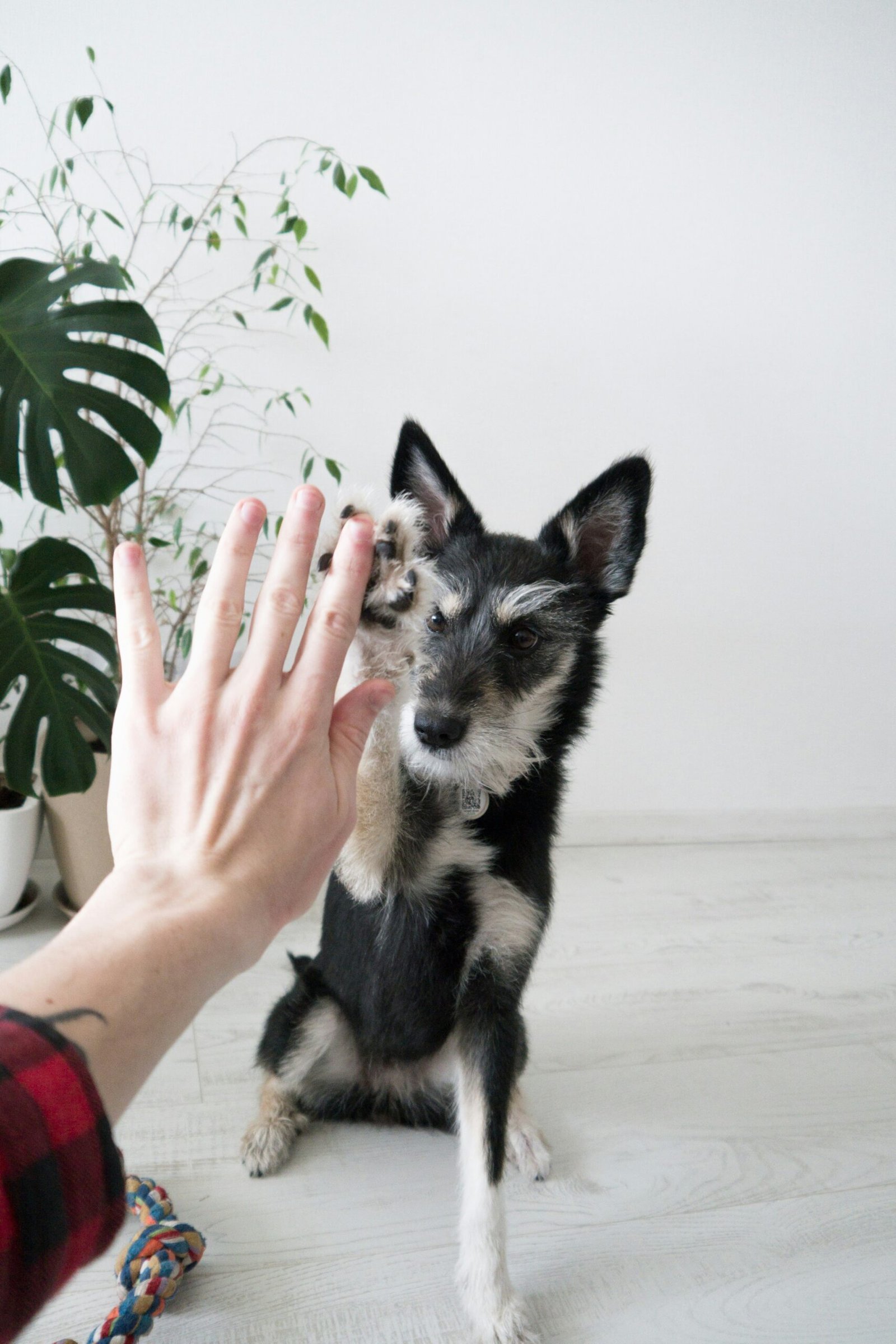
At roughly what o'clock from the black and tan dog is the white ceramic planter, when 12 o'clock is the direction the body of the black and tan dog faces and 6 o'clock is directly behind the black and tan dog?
The white ceramic planter is roughly at 4 o'clock from the black and tan dog.

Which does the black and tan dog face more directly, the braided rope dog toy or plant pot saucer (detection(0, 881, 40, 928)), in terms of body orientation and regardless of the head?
the braided rope dog toy

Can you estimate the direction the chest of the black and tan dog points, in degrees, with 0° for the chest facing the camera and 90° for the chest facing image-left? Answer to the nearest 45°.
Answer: approximately 0°

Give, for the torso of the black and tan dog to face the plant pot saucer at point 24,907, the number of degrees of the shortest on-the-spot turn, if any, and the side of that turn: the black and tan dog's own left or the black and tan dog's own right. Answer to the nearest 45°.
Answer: approximately 135° to the black and tan dog's own right

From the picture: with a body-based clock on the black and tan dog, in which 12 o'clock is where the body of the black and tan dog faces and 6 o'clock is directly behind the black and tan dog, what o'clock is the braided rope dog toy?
The braided rope dog toy is roughly at 2 o'clock from the black and tan dog.
